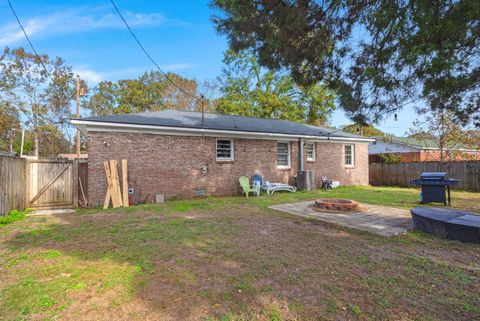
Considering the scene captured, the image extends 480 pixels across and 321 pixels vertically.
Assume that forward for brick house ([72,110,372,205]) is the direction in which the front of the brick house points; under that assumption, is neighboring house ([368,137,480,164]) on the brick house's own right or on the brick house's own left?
on the brick house's own right

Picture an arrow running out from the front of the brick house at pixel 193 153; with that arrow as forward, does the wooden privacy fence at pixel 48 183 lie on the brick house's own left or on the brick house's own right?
on the brick house's own left

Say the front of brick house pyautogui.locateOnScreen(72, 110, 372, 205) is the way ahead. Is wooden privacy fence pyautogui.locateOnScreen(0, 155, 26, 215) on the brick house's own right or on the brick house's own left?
on the brick house's own left

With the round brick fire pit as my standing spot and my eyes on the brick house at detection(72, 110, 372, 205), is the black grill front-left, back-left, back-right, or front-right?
back-right

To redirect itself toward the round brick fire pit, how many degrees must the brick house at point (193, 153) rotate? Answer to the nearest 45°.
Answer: approximately 180°

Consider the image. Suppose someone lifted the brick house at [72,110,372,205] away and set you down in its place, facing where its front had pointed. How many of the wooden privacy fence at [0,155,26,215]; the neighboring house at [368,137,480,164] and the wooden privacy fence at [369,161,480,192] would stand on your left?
1

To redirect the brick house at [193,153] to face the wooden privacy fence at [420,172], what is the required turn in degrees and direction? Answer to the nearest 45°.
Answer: approximately 135° to its right

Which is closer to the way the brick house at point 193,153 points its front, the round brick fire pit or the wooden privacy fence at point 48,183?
the wooden privacy fence

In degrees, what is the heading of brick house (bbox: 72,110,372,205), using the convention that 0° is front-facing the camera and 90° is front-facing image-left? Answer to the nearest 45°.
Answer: approximately 135°
